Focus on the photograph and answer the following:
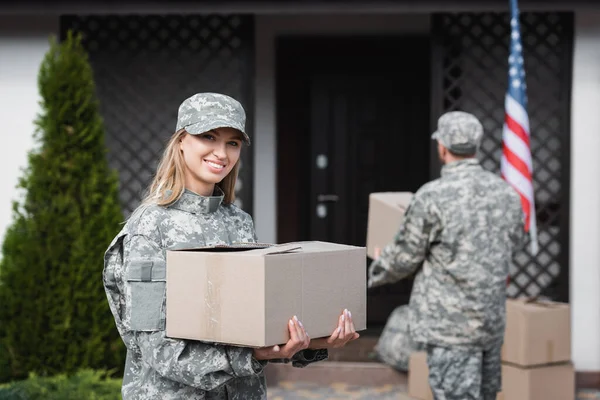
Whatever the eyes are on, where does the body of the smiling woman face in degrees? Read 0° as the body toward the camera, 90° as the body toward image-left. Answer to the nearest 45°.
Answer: approximately 315°

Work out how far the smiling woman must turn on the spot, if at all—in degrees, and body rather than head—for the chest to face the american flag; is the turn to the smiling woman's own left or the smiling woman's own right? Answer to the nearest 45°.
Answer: approximately 90° to the smiling woman's own left

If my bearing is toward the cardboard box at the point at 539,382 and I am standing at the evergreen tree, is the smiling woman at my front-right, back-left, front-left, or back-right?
front-right

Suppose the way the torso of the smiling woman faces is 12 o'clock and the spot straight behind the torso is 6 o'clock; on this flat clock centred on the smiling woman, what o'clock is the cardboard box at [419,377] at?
The cardboard box is roughly at 8 o'clock from the smiling woman.

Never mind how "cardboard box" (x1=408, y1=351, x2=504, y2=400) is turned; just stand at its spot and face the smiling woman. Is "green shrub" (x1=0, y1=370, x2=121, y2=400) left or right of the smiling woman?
right

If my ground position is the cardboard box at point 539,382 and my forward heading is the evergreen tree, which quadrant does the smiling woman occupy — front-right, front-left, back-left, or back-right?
front-left

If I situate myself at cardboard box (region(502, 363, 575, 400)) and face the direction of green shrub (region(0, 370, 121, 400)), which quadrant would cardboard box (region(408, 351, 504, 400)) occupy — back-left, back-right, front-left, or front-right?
front-right

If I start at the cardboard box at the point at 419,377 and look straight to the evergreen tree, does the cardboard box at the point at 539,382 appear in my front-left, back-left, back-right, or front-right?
back-left

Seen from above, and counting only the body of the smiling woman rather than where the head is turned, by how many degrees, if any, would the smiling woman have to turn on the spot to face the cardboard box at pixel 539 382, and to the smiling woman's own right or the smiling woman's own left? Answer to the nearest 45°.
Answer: approximately 90° to the smiling woman's own left
